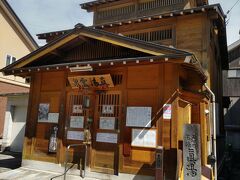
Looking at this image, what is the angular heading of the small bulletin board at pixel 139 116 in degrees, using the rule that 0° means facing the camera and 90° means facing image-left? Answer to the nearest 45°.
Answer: approximately 0°

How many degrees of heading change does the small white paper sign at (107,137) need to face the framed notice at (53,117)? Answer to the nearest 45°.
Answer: approximately 135° to its right

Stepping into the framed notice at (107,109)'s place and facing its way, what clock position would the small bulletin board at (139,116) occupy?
The small bulletin board is roughly at 10 o'clock from the framed notice.

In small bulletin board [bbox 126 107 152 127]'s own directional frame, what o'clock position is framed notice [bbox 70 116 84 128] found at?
The framed notice is roughly at 4 o'clock from the small bulletin board.

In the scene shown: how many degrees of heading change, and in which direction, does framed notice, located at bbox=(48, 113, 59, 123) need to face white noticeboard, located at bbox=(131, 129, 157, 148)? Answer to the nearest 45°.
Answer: approximately 45° to its left

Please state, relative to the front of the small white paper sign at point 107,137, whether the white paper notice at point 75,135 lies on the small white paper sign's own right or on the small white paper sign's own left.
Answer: on the small white paper sign's own right

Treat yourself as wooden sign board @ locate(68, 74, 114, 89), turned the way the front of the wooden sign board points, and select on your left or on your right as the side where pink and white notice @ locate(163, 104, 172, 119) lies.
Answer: on your left

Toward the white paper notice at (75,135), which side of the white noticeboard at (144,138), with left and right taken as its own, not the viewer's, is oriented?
right
